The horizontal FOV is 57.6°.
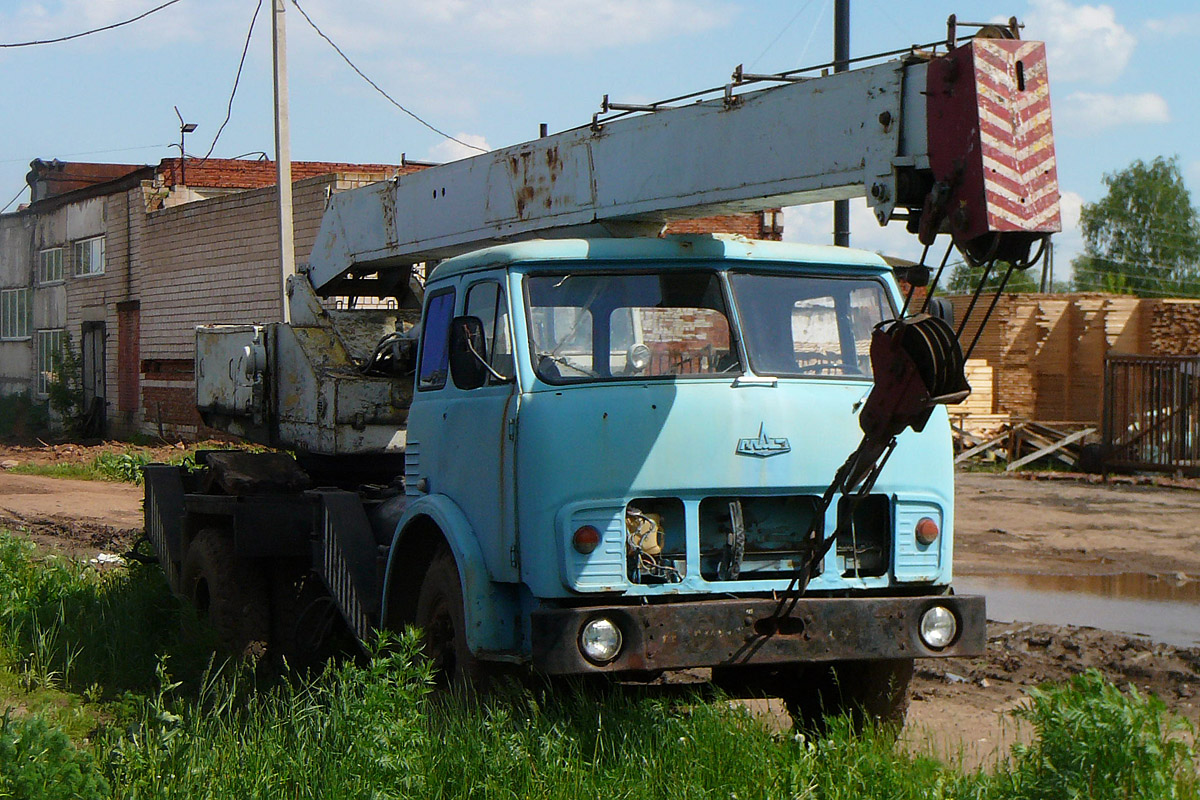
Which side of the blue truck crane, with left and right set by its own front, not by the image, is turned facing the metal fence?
left

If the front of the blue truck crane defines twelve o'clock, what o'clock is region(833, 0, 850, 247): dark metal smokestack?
The dark metal smokestack is roughly at 8 o'clock from the blue truck crane.

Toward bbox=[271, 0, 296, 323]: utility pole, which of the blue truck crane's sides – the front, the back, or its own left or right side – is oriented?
back

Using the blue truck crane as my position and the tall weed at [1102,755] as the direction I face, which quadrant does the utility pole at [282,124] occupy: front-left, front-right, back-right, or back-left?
back-left

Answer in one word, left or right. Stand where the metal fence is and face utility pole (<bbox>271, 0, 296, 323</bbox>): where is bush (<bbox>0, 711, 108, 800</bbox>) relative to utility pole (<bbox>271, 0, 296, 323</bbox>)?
left

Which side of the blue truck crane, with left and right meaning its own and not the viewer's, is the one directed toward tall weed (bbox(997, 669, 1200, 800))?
front

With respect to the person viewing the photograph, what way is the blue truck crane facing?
facing the viewer and to the right of the viewer

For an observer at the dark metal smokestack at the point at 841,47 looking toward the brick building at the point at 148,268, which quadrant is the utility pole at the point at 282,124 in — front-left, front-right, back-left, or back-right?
front-left

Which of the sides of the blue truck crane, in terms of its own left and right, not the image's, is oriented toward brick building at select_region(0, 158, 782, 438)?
back

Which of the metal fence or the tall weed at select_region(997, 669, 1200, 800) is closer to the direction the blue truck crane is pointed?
the tall weed

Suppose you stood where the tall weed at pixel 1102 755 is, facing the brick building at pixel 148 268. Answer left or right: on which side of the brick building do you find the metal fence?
right

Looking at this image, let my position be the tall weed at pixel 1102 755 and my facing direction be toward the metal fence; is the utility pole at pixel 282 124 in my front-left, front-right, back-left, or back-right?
front-left
